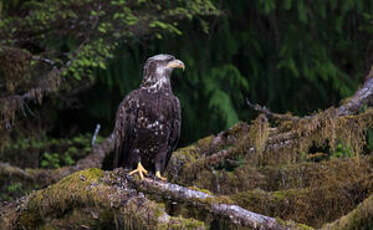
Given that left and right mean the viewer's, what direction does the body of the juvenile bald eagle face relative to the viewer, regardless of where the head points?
facing the viewer and to the right of the viewer
